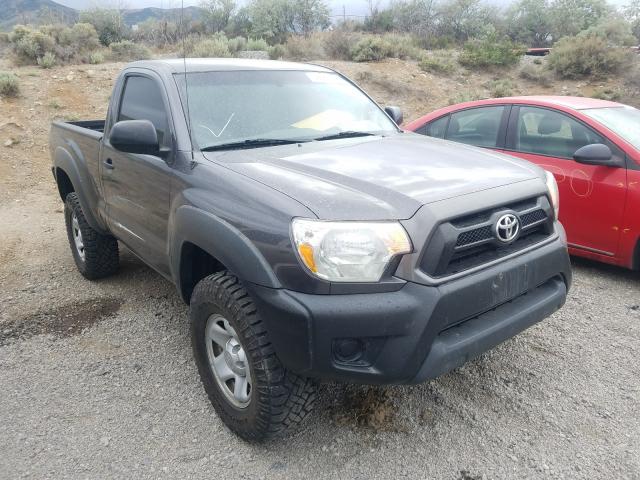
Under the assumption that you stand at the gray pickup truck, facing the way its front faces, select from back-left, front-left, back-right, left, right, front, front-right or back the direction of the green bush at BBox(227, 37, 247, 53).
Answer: back-left

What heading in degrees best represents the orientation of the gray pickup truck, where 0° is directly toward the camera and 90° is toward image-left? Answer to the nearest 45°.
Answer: approximately 315°

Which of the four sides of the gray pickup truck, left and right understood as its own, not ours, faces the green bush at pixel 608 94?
left

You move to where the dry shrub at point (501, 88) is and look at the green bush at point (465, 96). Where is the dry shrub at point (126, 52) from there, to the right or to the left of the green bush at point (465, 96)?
right

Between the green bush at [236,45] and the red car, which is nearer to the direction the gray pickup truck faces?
the red car

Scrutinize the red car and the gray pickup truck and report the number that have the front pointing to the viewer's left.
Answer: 0

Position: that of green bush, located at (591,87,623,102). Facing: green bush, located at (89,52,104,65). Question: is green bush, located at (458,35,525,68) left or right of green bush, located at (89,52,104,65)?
right

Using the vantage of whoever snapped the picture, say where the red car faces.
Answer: facing the viewer and to the right of the viewer

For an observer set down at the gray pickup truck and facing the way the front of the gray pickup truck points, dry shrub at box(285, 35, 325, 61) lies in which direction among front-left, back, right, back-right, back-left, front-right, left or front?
back-left

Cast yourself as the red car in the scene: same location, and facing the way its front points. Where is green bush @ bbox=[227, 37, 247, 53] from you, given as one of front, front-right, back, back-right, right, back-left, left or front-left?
back

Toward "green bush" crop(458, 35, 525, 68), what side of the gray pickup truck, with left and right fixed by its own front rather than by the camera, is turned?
left

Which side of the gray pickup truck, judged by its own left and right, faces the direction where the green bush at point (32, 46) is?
back

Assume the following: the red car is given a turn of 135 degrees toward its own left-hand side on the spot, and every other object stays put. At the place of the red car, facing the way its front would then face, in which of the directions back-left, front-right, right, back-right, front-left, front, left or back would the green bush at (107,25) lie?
front-left
